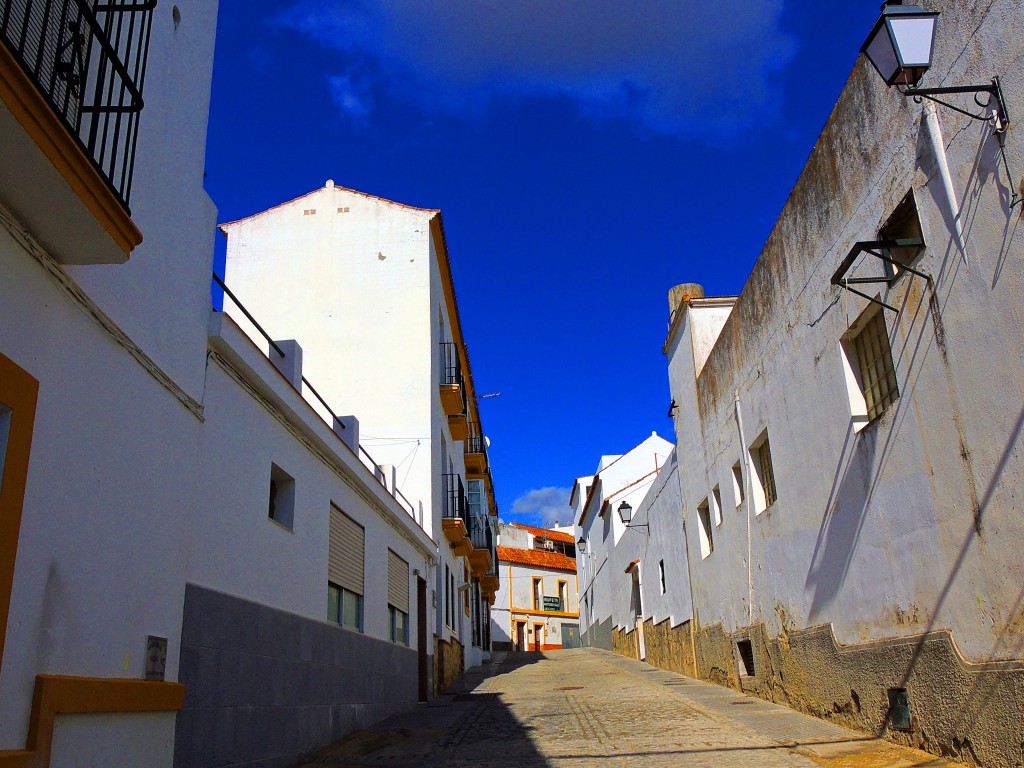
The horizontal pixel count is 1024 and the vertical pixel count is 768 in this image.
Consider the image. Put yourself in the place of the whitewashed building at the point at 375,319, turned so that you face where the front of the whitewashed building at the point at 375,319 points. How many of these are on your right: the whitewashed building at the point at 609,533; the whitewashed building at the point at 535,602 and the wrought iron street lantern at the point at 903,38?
1

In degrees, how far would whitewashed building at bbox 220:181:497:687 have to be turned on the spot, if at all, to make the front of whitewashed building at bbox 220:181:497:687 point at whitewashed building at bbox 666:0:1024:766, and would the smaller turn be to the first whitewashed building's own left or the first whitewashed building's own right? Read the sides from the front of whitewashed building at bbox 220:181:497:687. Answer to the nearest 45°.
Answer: approximately 90° to the first whitewashed building's own right

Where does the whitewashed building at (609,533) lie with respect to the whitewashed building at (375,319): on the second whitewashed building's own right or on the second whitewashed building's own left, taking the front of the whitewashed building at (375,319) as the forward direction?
on the second whitewashed building's own left

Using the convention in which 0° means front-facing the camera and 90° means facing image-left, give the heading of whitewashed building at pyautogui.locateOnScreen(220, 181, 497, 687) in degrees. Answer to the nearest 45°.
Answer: approximately 270°

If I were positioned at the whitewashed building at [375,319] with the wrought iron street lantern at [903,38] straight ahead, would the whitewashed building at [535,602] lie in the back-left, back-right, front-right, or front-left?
back-left

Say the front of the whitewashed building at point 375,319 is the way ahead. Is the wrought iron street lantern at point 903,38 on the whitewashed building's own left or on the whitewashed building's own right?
on the whitewashed building's own right

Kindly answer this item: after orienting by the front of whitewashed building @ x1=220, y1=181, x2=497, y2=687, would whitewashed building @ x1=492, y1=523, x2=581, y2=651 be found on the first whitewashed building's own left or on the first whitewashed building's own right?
on the first whitewashed building's own left
